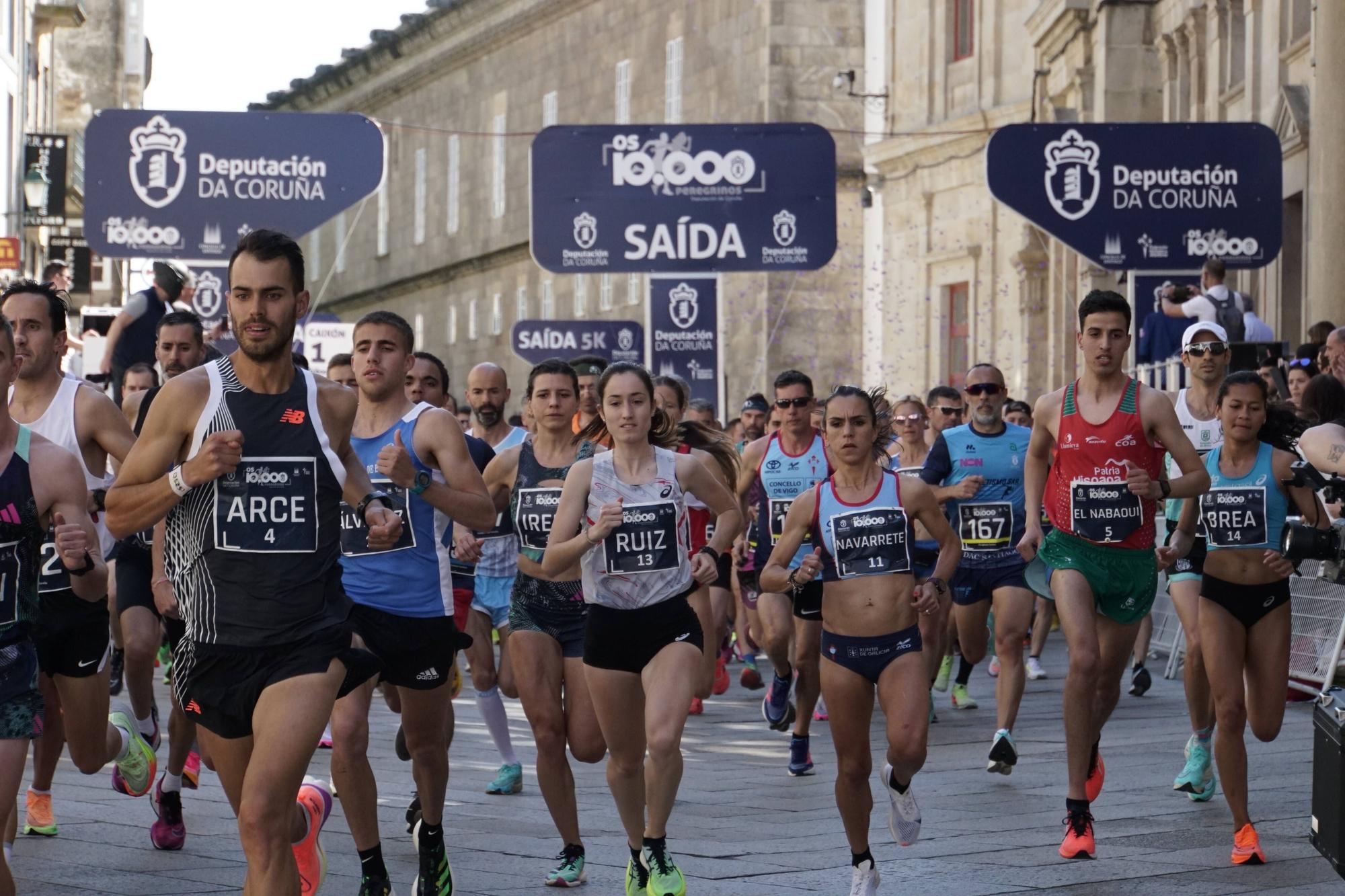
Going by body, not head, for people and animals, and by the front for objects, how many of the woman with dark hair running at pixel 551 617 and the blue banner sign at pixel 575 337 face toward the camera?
2

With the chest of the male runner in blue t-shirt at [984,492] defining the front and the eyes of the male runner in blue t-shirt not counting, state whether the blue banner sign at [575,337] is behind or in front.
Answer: behind

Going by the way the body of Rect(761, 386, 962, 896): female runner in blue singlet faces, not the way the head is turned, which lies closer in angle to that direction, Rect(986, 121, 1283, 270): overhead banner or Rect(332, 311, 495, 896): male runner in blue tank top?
the male runner in blue tank top

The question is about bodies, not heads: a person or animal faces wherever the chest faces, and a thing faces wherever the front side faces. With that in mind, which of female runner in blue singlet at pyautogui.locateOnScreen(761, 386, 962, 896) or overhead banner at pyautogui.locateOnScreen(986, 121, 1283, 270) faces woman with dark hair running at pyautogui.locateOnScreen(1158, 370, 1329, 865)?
the overhead banner

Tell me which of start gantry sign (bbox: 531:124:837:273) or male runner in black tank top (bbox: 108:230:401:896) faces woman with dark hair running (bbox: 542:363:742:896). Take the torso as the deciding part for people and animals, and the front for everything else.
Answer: the start gantry sign

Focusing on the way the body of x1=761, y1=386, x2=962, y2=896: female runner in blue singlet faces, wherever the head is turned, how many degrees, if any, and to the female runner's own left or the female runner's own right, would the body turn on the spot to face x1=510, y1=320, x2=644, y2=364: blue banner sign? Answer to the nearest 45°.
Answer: approximately 180°

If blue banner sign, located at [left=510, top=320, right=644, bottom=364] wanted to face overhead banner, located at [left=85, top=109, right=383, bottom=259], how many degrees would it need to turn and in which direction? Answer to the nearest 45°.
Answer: approximately 45° to its right

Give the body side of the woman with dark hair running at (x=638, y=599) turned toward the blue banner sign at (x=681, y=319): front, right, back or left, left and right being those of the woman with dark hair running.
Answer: back

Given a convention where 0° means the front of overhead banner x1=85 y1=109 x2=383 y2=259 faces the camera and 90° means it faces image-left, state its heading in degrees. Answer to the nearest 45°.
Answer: approximately 0°

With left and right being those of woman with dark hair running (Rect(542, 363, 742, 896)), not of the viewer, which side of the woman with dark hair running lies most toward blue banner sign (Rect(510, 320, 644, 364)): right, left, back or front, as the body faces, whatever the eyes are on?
back

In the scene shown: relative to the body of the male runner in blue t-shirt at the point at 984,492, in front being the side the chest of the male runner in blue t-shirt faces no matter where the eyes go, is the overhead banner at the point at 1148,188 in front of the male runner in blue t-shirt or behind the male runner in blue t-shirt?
behind

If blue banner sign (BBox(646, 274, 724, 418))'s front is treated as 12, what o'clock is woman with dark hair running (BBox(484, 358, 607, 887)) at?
The woman with dark hair running is roughly at 12 o'clock from the blue banner sign.

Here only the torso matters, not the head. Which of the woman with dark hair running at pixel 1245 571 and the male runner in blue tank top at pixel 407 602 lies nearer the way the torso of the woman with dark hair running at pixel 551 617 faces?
the male runner in blue tank top
